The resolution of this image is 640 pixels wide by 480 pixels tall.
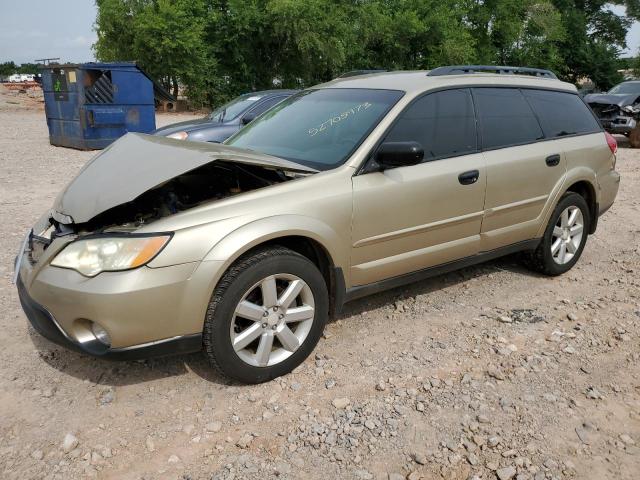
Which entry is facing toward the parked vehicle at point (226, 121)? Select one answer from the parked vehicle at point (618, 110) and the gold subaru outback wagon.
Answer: the parked vehicle at point (618, 110)

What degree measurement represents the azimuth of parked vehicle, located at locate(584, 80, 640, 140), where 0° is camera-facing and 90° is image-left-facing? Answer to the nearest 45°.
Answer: approximately 45°

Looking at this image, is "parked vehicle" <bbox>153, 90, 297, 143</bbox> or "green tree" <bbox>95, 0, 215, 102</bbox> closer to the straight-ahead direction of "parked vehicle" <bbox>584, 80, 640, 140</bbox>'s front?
the parked vehicle

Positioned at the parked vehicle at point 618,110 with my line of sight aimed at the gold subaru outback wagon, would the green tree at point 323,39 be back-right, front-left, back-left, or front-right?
back-right

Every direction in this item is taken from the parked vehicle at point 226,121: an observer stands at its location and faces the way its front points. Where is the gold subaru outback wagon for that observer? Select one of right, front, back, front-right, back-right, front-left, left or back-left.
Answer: front-left

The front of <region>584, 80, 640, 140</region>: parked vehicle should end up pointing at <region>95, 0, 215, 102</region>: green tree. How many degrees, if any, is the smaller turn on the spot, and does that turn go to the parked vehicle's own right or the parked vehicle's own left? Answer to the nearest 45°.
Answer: approximately 45° to the parked vehicle's own right

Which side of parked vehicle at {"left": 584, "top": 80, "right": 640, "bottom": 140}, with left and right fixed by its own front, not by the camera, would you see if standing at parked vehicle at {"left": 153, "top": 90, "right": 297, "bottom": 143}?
front

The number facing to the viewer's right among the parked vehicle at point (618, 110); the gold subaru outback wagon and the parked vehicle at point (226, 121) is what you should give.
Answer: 0

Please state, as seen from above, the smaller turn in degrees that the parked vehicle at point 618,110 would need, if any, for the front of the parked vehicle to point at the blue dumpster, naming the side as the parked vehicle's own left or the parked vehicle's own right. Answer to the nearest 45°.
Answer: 0° — it already faces it

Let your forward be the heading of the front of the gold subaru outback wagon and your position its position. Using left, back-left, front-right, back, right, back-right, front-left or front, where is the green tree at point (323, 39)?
back-right

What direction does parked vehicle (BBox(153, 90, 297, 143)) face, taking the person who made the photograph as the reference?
facing the viewer and to the left of the viewer

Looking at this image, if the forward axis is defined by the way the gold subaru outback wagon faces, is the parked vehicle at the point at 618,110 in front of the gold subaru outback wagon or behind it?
behind
